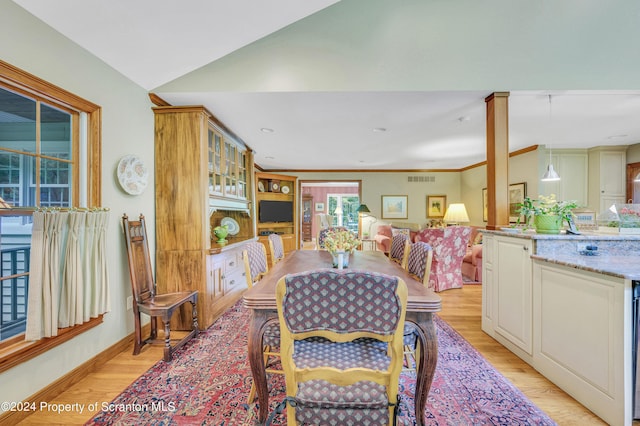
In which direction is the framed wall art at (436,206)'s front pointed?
toward the camera

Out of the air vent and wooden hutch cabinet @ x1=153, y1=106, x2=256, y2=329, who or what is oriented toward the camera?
the air vent

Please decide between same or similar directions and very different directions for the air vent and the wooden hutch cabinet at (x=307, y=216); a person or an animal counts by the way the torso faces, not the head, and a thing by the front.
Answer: same or similar directions

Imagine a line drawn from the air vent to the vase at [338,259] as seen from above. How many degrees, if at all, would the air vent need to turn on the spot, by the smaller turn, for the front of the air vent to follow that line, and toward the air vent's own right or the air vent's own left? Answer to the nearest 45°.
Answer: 0° — it already faces it

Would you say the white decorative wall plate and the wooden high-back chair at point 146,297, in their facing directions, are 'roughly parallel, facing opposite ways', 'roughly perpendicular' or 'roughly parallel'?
roughly parallel

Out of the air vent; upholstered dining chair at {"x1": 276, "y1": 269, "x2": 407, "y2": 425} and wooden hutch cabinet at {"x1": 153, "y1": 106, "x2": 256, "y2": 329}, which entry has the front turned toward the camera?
the air vent

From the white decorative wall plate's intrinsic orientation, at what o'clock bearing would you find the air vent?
The air vent is roughly at 10 o'clock from the white decorative wall plate.

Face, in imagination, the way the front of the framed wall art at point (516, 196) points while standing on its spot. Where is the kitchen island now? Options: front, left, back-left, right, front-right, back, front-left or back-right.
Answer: front-left

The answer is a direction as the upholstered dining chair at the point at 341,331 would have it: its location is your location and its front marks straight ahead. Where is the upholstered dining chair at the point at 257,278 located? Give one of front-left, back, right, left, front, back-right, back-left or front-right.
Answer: front-left

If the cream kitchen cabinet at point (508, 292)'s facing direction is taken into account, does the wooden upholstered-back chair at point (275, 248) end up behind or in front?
in front

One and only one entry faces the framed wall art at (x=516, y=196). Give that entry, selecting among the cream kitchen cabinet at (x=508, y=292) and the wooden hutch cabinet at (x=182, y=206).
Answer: the wooden hutch cabinet

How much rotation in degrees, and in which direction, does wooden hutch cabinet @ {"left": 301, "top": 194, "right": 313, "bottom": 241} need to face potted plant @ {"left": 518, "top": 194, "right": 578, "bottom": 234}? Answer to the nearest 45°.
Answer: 0° — it already faces it

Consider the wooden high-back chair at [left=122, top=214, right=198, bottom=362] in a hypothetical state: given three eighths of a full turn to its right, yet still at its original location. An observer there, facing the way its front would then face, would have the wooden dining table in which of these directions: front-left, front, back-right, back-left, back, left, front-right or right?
back-left

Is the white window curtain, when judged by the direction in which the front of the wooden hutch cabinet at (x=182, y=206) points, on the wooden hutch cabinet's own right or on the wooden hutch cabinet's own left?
on the wooden hutch cabinet's own right

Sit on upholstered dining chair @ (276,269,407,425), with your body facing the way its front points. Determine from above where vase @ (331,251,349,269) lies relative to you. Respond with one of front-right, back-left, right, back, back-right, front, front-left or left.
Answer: front

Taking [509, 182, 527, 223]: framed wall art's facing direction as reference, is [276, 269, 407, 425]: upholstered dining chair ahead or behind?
ahead

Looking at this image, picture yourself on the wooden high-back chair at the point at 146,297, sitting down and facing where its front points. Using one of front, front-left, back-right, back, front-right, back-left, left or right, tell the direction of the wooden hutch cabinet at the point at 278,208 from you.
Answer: left

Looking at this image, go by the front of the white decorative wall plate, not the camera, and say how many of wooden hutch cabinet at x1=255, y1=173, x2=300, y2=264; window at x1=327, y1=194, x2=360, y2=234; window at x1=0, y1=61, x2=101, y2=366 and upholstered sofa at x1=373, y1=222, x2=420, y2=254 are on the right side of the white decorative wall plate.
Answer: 1
